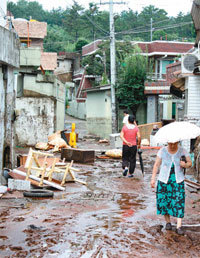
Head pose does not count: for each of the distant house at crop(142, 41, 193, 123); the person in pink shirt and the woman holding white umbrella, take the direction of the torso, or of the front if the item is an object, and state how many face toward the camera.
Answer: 2

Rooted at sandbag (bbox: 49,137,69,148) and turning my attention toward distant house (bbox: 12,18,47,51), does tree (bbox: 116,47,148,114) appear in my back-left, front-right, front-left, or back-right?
front-right

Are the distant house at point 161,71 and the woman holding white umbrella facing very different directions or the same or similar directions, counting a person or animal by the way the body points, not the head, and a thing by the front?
same or similar directions

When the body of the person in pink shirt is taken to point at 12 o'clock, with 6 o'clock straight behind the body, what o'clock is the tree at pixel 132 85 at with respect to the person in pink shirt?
The tree is roughly at 12 o'clock from the person in pink shirt.

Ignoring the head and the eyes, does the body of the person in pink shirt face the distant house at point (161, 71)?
yes

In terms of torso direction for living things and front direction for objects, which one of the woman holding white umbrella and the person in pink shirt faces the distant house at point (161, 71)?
the person in pink shirt

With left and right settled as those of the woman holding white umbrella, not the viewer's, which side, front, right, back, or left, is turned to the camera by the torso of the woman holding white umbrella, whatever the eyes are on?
front

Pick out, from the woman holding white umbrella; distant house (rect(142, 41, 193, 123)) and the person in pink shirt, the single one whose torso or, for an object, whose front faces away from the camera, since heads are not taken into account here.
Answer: the person in pink shirt

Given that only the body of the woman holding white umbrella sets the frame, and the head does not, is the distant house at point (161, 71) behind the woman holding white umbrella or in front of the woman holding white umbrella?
behind

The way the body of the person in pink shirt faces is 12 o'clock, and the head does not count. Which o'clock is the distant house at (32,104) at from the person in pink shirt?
The distant house is roughly at 11 o'clock from the person in pink shirt.

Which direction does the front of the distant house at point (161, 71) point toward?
toward the camera

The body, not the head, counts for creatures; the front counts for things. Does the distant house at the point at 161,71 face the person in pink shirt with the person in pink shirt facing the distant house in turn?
yes

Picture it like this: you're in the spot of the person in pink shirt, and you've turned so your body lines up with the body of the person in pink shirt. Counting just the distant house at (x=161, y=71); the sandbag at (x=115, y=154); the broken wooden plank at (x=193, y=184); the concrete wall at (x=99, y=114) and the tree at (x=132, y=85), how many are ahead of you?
4

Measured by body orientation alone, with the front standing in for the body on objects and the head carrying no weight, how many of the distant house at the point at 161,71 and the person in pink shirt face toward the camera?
1

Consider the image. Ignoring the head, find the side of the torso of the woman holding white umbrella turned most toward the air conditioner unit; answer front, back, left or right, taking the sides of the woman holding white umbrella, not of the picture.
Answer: back

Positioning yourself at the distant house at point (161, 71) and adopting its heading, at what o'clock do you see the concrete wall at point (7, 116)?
The concrete wall is roughly at 12 o'clock from the distant house.

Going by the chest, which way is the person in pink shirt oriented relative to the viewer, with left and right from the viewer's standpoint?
facing away from the viewer
